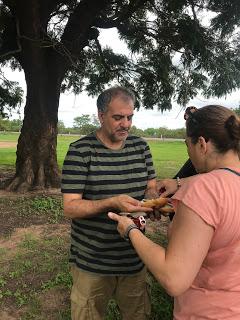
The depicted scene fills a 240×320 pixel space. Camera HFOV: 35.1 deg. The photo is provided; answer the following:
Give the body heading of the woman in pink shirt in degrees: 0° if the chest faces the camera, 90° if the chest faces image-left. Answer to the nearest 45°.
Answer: approximately 135°

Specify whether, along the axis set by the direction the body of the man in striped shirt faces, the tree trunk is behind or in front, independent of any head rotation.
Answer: behind

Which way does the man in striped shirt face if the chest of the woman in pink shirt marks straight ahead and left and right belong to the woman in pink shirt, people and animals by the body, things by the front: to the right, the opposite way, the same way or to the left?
the opposite way

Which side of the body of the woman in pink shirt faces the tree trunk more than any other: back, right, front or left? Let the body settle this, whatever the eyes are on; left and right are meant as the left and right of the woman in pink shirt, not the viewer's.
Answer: front

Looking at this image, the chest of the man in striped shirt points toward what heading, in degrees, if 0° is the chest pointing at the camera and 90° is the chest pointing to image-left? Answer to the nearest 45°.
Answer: approximately 315°

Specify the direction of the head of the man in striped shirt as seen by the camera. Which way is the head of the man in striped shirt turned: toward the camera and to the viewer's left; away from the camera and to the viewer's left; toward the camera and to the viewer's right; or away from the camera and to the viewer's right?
toward the camera and to the viewer's right

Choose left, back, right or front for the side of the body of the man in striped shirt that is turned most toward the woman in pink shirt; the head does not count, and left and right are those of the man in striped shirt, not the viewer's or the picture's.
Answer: front

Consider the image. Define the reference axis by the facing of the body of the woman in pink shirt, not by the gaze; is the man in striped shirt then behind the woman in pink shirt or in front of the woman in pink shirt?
in front
